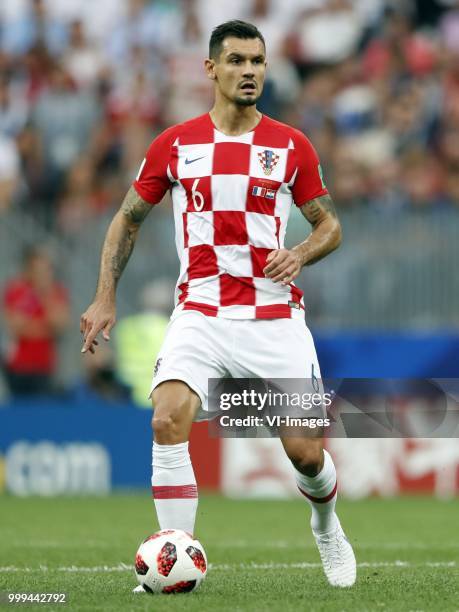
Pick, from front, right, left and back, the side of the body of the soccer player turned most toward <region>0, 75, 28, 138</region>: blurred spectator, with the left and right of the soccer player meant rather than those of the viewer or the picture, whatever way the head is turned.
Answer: back

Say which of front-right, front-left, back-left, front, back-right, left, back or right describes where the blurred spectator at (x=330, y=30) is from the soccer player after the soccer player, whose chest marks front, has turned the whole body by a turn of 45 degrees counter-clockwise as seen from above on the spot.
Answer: back-left

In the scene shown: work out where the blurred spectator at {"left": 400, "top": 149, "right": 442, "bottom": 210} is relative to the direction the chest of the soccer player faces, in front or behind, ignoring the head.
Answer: behind

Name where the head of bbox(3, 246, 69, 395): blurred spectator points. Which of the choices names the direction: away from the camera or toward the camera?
toward the camera

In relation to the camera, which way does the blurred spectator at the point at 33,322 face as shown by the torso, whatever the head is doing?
toward the camera

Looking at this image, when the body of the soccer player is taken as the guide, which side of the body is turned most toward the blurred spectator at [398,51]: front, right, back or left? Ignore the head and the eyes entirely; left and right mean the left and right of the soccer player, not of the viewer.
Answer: back

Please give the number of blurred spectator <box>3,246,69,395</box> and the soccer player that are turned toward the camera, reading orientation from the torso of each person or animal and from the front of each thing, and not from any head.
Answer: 2

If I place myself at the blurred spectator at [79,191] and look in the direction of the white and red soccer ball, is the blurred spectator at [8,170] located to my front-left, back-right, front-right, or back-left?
back-right

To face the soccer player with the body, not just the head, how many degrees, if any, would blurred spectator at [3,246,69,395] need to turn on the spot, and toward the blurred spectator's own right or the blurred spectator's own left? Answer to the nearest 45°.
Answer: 0° — they already face them

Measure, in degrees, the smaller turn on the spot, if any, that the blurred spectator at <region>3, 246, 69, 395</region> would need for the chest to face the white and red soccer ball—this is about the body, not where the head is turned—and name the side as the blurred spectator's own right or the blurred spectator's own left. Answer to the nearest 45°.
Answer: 0° — they already face it

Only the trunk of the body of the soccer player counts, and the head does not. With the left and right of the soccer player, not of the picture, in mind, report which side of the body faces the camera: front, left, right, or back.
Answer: front

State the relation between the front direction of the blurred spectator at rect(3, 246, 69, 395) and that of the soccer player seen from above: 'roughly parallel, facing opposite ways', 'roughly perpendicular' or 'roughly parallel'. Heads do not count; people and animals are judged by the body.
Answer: roughly parallel

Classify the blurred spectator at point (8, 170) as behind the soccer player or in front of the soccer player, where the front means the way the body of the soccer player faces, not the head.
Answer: behind
